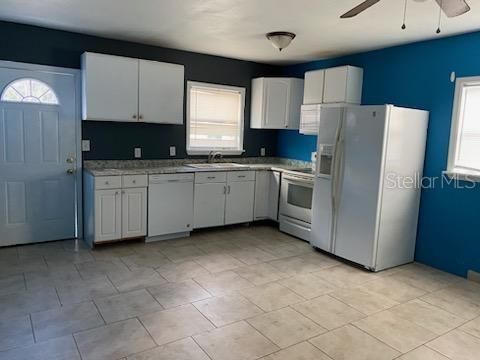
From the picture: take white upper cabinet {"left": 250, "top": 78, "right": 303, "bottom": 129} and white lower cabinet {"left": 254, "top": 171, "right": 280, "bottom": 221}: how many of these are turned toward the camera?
2

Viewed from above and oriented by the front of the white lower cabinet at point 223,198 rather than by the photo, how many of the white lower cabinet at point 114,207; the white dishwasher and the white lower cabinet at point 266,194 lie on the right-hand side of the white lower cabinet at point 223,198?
2

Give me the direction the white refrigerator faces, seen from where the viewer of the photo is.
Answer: facing the viewer and to the left of the viewer

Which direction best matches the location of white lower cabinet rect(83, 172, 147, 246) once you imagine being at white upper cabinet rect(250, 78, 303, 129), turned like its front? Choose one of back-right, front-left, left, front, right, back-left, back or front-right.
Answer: front-right

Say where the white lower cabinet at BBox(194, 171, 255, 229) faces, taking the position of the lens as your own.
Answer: facing the viewer and to the right of the viewer

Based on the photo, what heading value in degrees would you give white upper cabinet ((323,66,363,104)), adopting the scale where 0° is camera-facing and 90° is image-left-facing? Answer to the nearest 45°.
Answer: approximately 45°

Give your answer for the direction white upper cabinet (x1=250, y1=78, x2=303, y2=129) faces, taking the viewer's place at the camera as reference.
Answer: facing the viewer

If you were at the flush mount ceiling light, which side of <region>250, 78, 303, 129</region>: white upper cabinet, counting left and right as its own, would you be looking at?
front

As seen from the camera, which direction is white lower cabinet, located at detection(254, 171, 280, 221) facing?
toward the camera
